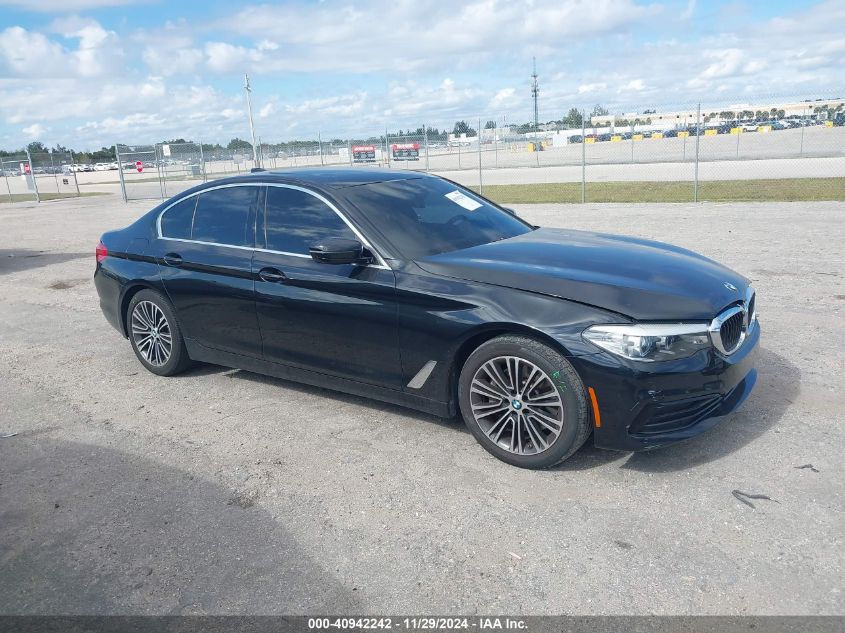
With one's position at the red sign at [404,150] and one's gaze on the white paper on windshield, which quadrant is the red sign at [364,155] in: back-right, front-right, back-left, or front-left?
back-right

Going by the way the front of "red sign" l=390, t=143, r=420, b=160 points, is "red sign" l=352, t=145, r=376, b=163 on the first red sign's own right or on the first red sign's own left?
on the first red sign's own right

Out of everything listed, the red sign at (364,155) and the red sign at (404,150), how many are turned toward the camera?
2

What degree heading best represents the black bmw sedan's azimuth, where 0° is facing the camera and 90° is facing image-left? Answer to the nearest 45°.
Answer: approximately 315°

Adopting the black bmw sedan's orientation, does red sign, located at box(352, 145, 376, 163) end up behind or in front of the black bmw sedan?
behind

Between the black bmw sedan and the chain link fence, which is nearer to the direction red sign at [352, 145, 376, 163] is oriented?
the black bmw sedan

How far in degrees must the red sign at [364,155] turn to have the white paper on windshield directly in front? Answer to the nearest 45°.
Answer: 0° — it already faces it

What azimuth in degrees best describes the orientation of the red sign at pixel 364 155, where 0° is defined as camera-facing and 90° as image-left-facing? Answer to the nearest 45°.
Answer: approximately 0°

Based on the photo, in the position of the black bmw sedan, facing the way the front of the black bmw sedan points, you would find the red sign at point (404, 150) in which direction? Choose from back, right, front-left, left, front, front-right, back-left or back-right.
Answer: back-left

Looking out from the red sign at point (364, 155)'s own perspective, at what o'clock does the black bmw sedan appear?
The black bmw sedan is roughly at 12 o'clock from the red sign.
